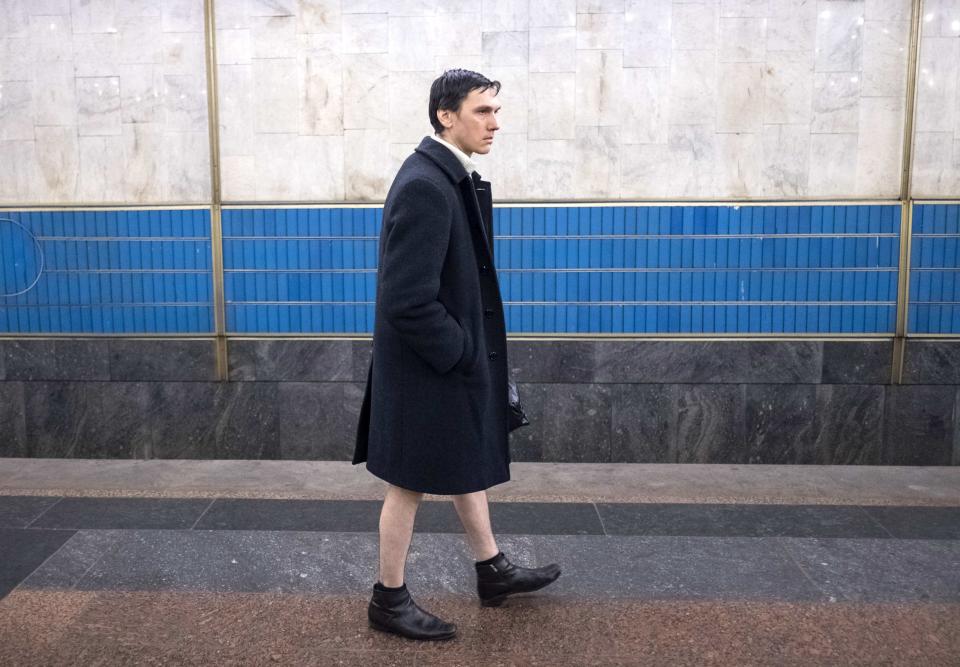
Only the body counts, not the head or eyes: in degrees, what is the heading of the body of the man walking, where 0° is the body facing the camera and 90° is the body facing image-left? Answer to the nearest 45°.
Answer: approximately 270°
